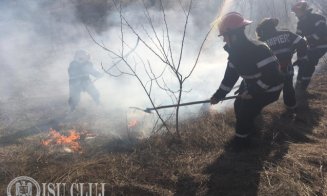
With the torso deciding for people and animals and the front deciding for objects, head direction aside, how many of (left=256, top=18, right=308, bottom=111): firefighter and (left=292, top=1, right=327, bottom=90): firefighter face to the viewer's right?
0

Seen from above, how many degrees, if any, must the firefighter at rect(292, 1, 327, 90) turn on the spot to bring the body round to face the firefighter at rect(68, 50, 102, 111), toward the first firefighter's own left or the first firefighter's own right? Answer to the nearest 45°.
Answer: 0° — they already face them

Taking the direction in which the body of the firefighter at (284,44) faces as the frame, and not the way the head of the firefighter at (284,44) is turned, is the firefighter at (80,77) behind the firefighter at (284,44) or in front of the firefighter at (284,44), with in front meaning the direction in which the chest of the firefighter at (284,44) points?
in front

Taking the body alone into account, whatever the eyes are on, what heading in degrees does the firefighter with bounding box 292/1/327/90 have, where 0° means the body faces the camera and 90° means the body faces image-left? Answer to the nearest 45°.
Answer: approximately 90°

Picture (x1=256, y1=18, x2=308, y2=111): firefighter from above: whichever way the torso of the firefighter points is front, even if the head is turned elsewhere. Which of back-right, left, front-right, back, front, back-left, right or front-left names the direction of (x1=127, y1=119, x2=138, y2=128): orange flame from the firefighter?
front-left

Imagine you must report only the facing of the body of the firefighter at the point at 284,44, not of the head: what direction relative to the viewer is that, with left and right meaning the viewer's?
facing away from the viewer and to the left of the viewer

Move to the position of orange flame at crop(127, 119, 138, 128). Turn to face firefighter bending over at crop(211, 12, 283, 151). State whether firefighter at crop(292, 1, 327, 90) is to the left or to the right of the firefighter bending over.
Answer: left

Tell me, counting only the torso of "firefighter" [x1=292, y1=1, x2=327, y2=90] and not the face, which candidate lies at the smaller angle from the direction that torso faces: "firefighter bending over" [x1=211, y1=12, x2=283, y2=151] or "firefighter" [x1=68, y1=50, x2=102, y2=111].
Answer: the firefighter

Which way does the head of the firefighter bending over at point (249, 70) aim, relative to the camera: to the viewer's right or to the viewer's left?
to the viewer's left

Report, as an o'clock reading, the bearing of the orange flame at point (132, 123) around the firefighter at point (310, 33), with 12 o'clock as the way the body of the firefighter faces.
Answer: The orange flame is roughly at 11 o'clock from the firefighter.

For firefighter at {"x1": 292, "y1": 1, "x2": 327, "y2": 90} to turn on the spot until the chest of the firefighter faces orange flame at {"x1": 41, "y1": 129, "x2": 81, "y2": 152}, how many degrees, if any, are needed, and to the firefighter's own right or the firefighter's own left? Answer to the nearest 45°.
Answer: approximately 45° to the firefighter's own left

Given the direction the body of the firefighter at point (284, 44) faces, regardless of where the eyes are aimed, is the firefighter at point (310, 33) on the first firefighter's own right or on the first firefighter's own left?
on the first firefighter's own right

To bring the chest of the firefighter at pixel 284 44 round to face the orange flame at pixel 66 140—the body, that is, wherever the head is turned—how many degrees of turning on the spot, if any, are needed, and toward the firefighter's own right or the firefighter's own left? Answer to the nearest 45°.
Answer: approximately 45° to the firefighter's own left

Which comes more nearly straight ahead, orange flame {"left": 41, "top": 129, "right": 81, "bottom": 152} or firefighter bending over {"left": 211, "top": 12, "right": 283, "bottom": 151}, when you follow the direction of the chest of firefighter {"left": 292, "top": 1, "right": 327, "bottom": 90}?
the orange flame

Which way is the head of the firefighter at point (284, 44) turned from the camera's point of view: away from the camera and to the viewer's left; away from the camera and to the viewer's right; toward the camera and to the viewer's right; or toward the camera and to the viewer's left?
away from the camera and to the viewer's left
